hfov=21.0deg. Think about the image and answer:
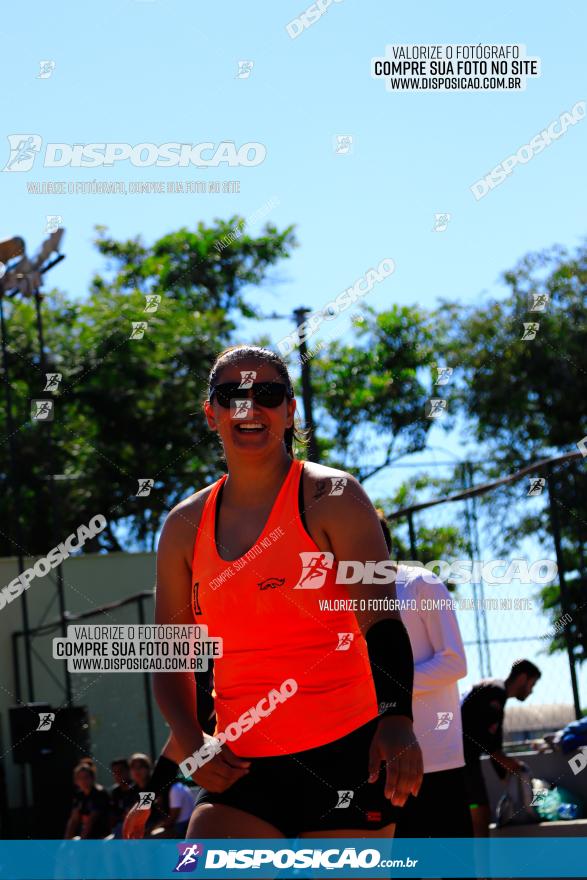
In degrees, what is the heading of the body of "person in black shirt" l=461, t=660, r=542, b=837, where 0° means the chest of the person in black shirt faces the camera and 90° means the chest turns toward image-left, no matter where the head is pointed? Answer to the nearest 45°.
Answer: approximately 270°

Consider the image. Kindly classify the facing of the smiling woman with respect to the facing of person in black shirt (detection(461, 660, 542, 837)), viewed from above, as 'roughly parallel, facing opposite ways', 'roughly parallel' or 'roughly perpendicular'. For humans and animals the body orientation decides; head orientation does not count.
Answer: roughly perpendicular

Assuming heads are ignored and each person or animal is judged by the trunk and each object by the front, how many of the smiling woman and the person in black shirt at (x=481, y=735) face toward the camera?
1

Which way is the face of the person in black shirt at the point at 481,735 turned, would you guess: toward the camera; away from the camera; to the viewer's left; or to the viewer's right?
to the viewer's right

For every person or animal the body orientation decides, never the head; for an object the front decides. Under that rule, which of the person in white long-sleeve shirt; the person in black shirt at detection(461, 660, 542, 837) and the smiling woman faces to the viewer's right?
the person in black shirt

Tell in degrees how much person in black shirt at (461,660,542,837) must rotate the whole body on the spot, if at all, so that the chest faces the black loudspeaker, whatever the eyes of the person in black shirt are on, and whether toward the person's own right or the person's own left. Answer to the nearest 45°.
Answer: approximately 135° to the person's own left

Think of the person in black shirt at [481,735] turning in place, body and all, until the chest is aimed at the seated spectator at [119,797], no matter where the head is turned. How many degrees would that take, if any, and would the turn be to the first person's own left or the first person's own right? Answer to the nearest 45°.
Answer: approximately 135° to the first person's own left

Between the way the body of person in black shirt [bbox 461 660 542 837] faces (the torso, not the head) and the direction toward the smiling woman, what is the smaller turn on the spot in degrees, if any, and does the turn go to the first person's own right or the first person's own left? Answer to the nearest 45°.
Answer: approximately 90° to the first person's own right
